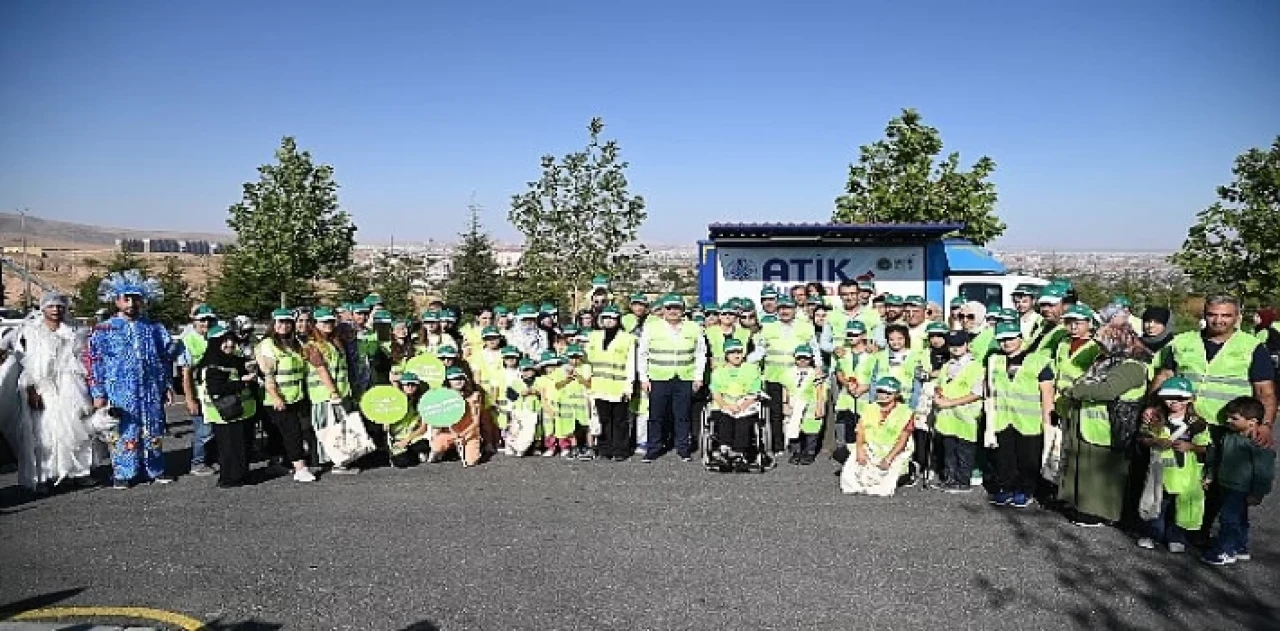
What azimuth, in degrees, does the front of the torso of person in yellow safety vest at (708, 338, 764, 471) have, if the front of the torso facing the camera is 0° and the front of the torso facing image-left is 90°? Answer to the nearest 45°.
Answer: approximately 0°

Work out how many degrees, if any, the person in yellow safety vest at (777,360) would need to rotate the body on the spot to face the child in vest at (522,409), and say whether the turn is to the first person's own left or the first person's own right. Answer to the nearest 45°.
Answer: approximately 90° to the first person's own right

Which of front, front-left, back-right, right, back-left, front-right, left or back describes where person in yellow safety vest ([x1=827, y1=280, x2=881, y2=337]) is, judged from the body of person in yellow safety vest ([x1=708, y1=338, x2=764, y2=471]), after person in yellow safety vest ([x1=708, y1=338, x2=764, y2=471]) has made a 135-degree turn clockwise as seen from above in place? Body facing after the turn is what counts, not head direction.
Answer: right

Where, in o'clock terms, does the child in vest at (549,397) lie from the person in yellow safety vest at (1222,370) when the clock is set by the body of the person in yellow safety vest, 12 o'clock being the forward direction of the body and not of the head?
The child in vest is roughly at 3 o'clock from the person in yellow safety vest.

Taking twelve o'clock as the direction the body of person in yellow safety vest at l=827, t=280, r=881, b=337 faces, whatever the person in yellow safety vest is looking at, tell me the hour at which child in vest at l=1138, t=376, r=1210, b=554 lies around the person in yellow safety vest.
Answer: The child in vest is roughly at 11 o'clock from the person in yellow safety vest.

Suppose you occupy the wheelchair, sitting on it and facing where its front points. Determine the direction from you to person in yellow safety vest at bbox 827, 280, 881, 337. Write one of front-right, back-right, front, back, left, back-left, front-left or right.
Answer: back-left

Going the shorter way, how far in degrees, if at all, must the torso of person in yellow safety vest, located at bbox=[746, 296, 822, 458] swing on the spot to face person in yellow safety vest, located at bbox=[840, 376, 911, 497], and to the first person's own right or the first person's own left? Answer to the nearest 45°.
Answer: approximately 45° to the first person's own left

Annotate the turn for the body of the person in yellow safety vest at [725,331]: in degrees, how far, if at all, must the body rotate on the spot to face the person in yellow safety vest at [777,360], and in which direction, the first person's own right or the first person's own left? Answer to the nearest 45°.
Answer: approximately 45° to the first person's own left

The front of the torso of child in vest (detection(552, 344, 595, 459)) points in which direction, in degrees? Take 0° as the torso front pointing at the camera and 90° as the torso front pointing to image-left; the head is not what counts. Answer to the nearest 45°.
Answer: approximately 0°

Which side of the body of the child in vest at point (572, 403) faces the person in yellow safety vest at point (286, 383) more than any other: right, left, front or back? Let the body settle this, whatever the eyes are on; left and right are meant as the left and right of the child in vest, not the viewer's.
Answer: right
